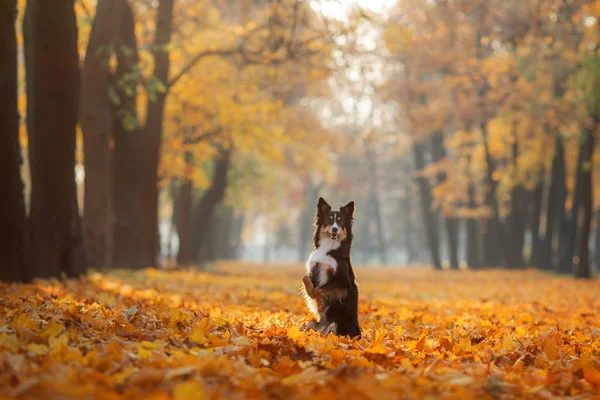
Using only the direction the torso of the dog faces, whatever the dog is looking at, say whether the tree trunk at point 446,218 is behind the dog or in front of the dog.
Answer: behind

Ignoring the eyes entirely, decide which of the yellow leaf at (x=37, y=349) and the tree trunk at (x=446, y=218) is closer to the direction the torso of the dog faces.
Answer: the yellow leaf

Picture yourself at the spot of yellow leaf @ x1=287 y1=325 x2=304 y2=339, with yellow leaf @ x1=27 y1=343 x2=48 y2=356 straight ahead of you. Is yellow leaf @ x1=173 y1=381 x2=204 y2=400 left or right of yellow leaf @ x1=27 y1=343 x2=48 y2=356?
left

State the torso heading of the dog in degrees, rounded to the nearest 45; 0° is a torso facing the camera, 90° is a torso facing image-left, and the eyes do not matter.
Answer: approximately 45°
